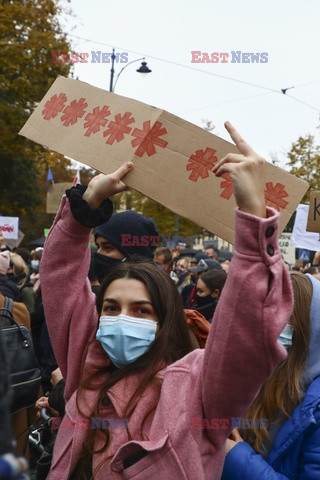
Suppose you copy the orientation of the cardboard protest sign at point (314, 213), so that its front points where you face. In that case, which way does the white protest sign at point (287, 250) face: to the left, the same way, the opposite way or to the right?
the same way

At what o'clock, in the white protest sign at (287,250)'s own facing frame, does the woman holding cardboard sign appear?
The woman holding cardboard sign is roughly at 12 o'clock from the white protest sign.

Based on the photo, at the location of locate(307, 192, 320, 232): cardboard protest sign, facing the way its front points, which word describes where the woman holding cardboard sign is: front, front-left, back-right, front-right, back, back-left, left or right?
front

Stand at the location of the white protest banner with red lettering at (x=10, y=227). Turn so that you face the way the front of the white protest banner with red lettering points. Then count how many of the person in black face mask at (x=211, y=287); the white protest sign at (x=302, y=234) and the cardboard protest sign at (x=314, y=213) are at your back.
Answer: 0

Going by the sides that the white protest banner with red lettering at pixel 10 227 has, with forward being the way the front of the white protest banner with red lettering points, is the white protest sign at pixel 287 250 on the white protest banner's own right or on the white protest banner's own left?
on the white protest banner's own left

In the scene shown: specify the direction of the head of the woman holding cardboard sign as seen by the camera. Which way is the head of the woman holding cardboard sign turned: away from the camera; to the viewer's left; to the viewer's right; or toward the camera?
toward the camera

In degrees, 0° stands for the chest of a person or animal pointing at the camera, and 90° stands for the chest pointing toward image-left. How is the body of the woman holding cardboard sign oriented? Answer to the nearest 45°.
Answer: approximately 45°

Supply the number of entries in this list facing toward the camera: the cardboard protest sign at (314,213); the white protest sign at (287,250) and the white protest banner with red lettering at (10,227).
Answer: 3

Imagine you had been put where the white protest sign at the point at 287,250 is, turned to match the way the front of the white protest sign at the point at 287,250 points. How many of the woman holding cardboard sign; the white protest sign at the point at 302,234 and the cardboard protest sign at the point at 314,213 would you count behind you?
0

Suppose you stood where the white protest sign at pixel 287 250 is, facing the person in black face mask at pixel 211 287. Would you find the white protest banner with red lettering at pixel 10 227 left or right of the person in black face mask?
right

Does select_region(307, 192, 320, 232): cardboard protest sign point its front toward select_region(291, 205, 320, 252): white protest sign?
no

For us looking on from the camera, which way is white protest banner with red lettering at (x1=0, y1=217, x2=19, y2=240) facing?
facing the viewer

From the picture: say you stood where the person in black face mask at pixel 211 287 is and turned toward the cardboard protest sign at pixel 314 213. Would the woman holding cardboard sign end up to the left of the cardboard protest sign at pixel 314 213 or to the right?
right
